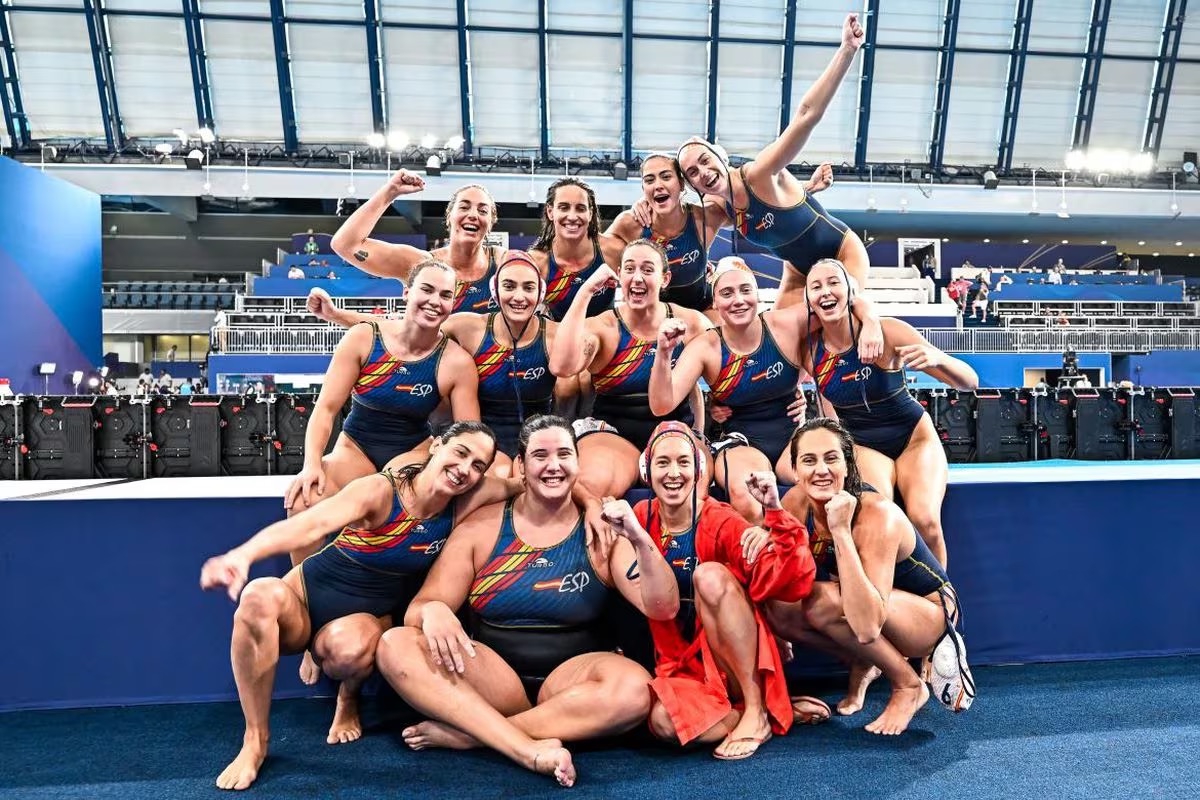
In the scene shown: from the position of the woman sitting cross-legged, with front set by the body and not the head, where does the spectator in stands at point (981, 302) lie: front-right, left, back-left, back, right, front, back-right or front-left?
back-left

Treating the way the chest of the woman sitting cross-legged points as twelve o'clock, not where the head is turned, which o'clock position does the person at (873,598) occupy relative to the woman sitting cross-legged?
The person is roughly at 9 o'clock from the woman sitting cross-legged.

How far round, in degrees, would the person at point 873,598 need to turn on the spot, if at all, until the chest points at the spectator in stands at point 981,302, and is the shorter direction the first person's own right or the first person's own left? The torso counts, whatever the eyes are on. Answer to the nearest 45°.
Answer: approximately 135° to the first person's own right

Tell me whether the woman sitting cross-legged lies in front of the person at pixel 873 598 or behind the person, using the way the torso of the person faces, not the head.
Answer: in front

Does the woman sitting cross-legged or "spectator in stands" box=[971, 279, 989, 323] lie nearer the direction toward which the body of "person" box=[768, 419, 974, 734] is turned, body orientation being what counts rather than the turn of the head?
the woman sitting cross-legged

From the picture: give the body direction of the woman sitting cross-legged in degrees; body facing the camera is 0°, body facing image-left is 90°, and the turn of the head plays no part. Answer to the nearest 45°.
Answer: approximately 0°
